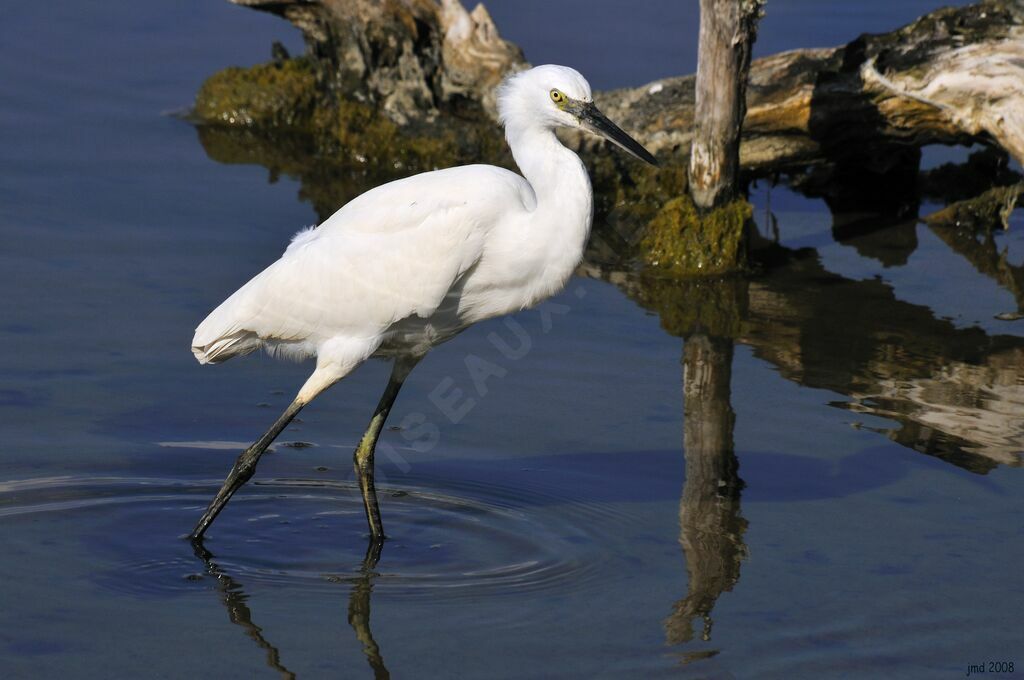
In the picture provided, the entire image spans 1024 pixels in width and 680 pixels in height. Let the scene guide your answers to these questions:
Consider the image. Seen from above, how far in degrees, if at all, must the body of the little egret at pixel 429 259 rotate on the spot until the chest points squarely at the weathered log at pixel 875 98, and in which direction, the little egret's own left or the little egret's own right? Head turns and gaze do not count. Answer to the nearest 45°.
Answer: approximately 45° to the little egret's own left

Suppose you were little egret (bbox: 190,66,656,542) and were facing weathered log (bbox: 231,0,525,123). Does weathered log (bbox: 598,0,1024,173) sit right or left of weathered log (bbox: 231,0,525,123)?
right

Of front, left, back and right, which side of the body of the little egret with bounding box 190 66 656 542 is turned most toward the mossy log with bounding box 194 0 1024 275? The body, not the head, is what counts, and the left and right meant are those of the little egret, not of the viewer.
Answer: left

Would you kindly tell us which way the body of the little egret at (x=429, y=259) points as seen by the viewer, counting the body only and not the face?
to the viewer's right

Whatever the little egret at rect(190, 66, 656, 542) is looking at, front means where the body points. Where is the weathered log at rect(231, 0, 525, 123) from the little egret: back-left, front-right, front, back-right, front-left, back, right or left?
left
